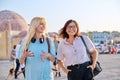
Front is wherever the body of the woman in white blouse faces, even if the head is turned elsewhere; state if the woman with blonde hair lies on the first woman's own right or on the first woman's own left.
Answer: on the first woman's own right

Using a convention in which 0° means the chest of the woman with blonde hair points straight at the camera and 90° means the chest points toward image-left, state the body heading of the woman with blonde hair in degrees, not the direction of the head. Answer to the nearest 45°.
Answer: approximately 0°

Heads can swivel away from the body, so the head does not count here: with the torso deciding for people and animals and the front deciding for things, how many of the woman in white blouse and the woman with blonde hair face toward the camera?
2

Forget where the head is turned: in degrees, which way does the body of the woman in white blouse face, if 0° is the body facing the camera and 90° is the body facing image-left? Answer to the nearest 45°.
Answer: approximately 0°

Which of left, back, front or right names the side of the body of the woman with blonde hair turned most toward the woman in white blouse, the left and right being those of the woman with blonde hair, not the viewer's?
left
